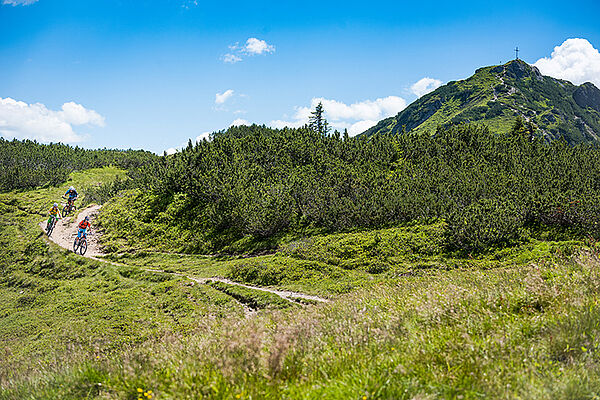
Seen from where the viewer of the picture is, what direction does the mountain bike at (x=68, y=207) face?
facing the viewer and to the left of the viewer

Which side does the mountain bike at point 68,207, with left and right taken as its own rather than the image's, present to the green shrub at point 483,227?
left

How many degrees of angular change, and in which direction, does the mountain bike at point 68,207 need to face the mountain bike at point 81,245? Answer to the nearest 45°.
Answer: approximately 45° to its left
